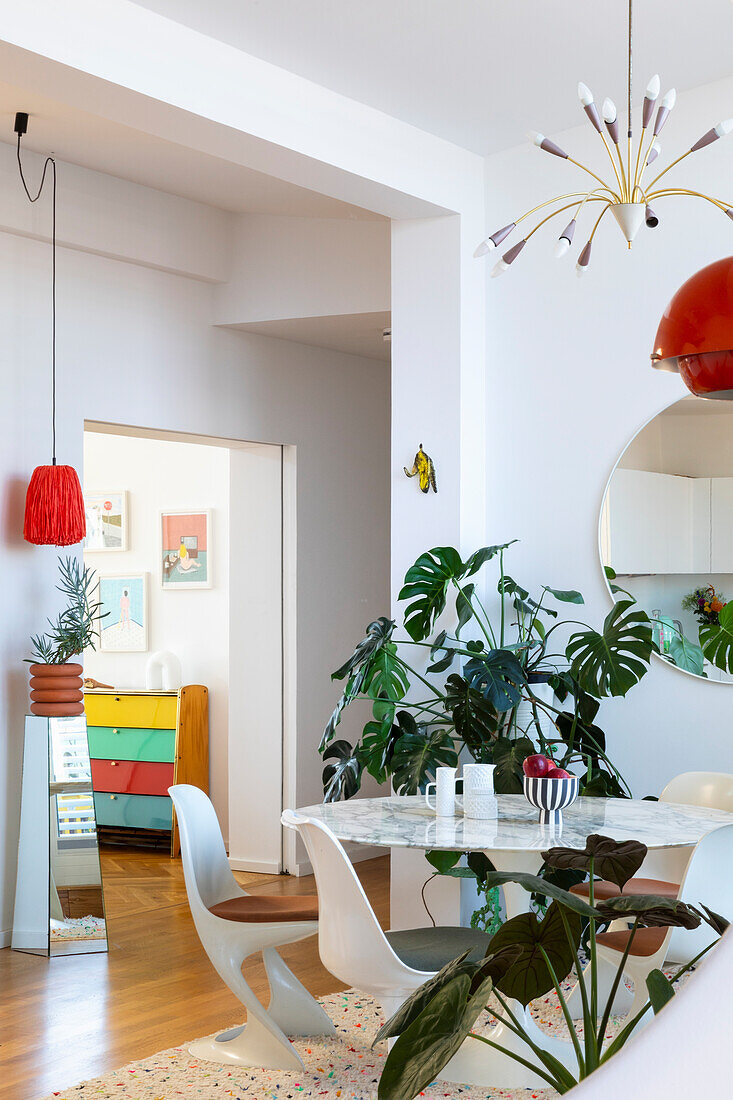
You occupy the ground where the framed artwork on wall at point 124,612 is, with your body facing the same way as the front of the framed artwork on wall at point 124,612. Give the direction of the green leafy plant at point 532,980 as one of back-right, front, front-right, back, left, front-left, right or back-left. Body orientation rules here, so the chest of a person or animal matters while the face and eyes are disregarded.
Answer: front-left

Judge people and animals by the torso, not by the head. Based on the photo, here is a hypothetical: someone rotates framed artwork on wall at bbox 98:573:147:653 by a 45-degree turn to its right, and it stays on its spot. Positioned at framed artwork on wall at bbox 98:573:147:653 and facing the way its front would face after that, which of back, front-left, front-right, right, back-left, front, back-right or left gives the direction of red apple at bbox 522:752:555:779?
left

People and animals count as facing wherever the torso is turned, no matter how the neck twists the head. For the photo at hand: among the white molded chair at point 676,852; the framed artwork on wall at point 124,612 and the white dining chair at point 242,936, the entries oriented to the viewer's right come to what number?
1

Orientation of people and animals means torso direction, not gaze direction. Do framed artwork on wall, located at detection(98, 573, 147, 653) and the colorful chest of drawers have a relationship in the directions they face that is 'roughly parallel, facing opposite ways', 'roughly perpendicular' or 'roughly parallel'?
roughly parallel

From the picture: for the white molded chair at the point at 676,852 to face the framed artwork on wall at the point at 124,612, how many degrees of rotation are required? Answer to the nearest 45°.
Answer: approximately 90° to its right

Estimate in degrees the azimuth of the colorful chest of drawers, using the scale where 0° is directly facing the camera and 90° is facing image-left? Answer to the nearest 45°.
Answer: approximately 45°

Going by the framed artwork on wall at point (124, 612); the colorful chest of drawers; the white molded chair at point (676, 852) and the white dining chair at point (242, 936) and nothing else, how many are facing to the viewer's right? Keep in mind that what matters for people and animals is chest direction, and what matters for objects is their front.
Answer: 1

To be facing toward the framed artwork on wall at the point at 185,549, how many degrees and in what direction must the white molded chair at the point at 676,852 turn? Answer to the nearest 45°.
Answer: approximately 90° to its right

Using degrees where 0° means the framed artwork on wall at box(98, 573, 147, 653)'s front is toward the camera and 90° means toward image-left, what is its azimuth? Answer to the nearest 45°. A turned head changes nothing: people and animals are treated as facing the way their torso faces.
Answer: approximately 45°

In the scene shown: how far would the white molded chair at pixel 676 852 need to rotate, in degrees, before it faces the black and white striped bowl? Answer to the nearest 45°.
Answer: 0° — it already faces it

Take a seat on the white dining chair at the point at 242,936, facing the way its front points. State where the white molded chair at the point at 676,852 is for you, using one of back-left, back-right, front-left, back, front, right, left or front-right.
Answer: front

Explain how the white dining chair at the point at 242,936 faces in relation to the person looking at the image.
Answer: facing to the right of the viewer

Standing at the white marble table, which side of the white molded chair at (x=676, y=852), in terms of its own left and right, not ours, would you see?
front
